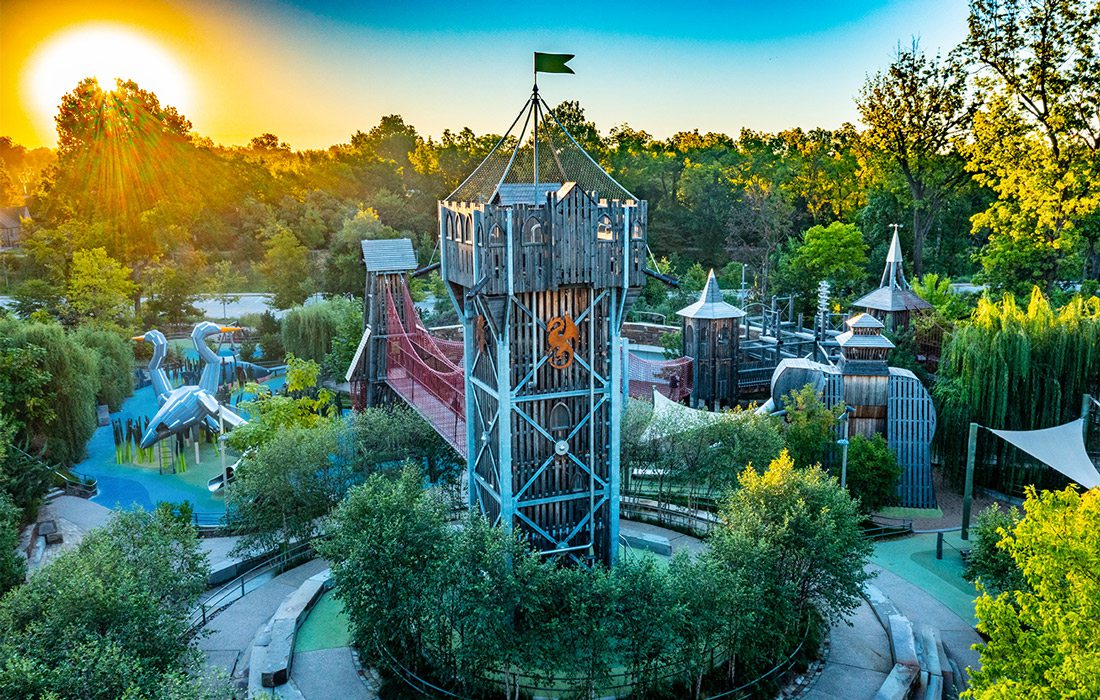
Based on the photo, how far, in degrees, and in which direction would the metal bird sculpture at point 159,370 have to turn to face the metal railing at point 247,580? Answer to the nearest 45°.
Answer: approximately 90° to its left

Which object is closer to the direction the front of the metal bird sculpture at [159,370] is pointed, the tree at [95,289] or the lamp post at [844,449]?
the tree

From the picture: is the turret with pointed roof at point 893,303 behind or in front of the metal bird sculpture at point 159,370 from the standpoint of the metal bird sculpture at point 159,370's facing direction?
behind

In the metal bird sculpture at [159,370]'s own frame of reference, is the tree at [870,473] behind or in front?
behind

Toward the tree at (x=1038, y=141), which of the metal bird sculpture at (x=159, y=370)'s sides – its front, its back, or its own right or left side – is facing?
back

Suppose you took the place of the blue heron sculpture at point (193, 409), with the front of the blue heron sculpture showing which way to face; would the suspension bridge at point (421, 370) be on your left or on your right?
on your right
